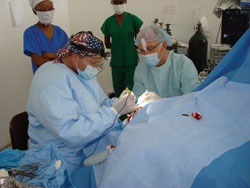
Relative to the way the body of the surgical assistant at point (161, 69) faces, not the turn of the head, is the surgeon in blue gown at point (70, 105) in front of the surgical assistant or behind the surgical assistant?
in front

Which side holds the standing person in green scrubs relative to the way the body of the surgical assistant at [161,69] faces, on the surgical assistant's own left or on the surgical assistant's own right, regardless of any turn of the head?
on the surgical assistant's own right

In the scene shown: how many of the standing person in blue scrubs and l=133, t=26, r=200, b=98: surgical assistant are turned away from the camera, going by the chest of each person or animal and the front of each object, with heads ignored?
0

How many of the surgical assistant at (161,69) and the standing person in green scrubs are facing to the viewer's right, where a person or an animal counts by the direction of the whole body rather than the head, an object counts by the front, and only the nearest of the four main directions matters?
0

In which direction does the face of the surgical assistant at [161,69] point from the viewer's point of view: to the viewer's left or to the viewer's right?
to the viewer's left

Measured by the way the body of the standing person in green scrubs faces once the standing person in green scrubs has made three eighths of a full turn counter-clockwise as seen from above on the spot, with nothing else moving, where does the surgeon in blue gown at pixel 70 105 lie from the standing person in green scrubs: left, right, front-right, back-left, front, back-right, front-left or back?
back-right

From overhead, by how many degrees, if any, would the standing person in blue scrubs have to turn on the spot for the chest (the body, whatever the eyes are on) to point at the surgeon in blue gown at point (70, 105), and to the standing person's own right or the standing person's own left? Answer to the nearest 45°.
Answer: approximately 45° to the standing person's own right

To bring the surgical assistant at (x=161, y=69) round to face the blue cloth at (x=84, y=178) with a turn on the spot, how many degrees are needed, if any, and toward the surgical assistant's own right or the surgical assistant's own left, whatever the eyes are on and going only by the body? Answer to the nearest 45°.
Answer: approximately 45° to the surgical assistant's own left

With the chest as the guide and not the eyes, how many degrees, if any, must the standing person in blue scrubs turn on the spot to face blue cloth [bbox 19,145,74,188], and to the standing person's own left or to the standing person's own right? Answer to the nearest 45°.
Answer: approximately 45° to the standing person's own right

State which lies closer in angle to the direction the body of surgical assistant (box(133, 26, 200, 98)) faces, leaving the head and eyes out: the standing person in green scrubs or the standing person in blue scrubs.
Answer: the standing person in blue scrubs

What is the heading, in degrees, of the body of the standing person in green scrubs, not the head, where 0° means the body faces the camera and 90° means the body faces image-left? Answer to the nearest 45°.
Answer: approximately 0°

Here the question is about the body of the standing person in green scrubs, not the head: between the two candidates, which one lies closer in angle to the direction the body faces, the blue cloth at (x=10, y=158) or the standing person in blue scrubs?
the blue cloth

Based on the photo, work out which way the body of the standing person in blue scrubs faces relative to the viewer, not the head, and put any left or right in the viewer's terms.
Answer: facing the viewer and to the right of the viewer

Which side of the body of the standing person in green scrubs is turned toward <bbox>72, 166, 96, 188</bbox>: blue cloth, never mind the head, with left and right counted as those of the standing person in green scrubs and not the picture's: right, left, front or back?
front

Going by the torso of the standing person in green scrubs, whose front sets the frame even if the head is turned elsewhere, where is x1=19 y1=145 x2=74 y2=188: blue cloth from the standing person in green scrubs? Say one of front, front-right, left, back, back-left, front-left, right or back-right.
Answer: front
